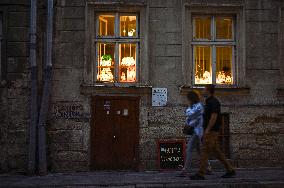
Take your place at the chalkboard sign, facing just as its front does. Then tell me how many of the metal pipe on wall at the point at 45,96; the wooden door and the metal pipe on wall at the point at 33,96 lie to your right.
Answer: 3

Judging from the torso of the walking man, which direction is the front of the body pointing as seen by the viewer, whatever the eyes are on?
to the viewer's left

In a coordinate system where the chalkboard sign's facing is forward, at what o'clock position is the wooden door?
The wooden door is roughly at 3 o'clock from the chalkboard sign.

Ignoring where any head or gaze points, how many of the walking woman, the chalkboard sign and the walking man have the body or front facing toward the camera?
1

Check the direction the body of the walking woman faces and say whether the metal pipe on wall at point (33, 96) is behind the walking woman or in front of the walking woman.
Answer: in front

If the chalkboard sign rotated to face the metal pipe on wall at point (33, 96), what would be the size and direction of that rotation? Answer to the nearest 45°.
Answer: approximately 90° to its right

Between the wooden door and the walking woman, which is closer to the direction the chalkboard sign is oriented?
the walking woman

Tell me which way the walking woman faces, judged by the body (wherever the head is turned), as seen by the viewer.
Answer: to the viewer's left

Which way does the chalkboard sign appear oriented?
toward the camera

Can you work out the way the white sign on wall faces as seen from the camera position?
facing the viewer
